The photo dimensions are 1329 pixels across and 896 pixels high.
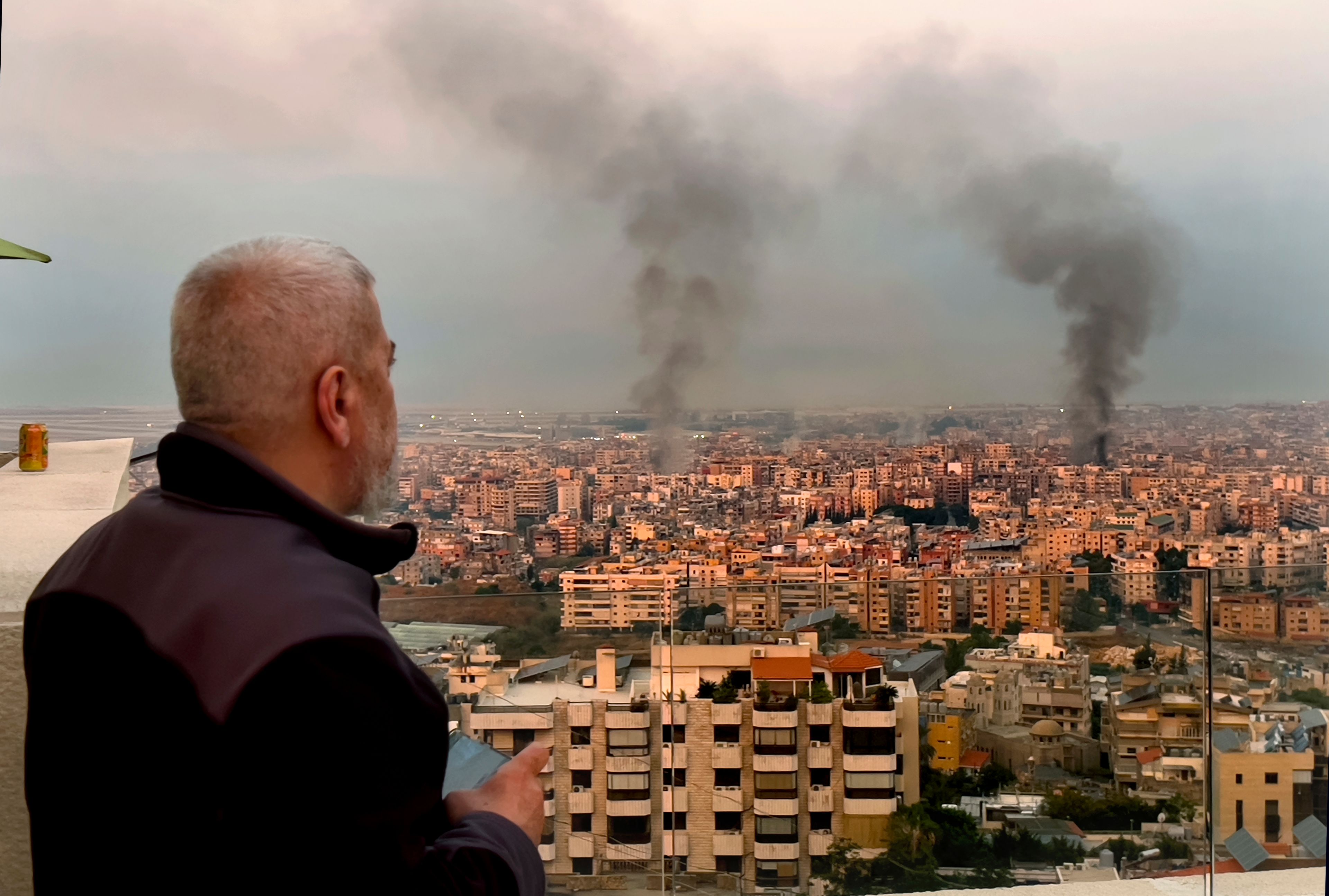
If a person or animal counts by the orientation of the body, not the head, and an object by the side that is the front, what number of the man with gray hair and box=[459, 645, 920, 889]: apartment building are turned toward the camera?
1

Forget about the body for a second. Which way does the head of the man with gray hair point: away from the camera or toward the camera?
away from the camera

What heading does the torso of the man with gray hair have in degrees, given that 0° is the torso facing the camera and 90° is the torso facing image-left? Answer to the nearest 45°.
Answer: approximately 225°

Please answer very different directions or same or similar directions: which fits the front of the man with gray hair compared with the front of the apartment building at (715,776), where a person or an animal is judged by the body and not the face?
very different directions

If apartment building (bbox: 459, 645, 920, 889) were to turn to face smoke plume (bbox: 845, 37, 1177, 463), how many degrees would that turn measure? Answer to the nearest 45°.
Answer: approximately 180°

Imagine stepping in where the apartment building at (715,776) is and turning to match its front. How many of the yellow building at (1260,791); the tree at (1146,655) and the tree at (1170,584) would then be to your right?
0

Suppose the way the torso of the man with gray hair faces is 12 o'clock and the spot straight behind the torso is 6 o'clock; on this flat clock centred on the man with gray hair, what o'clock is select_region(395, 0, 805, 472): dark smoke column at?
The dark smoke column is roughly at 11 o'clock from the man with gray hair.

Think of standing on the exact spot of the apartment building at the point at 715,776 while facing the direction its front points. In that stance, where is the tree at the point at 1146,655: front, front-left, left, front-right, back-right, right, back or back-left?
left

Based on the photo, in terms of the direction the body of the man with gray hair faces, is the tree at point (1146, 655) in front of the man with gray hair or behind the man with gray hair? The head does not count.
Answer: in front

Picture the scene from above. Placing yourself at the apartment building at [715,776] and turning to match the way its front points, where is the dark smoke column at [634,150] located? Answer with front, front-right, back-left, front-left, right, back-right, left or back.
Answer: back

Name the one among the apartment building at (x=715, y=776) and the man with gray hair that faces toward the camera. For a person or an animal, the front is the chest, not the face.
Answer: the apartment building

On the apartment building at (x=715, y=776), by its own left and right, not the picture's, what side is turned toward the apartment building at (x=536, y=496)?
back

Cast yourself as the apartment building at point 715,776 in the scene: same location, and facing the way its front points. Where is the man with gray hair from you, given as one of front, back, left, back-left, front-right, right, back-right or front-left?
front

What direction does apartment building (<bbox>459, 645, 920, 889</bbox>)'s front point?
toward the camera
